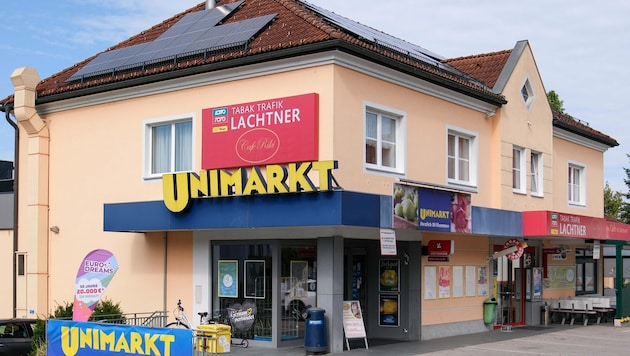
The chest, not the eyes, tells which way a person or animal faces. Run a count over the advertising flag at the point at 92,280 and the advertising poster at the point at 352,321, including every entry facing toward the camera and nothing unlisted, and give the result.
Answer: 2

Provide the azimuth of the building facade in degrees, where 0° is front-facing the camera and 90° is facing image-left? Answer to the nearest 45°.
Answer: approximately 315°

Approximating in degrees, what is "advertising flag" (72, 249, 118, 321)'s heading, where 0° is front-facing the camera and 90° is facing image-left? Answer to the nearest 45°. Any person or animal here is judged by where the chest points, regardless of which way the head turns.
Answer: approximately 0°

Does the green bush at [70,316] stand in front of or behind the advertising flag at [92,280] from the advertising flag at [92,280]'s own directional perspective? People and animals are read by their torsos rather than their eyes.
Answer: behind

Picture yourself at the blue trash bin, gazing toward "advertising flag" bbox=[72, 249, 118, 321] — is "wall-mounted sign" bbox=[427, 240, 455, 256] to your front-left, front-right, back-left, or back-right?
back-right

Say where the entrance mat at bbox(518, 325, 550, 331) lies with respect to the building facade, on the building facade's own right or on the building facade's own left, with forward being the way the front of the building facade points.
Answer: on the building facade's own left

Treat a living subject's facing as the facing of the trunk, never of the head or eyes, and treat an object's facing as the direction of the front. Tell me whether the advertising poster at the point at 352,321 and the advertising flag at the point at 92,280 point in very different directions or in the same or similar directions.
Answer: same or similar directions

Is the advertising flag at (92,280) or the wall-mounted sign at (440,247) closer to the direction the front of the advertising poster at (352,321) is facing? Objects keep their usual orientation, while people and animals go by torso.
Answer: the advertising flag

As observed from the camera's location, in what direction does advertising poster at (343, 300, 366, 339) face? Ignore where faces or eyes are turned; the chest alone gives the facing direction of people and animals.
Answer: facing the viewer
